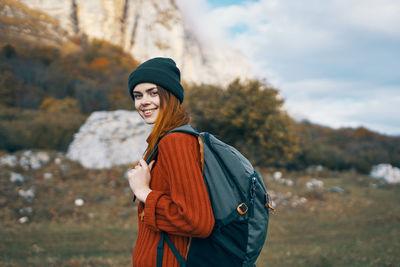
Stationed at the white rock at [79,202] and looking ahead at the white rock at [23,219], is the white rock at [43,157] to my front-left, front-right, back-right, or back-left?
back-right

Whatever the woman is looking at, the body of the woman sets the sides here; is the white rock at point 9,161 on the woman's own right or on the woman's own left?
on the woman's own right

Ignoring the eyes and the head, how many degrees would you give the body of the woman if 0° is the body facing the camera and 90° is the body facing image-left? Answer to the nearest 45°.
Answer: approximately 90°

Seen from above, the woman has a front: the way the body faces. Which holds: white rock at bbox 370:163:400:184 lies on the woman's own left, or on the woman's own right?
on the woman's own right

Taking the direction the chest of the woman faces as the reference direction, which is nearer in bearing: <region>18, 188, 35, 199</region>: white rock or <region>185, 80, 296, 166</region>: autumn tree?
the white rock

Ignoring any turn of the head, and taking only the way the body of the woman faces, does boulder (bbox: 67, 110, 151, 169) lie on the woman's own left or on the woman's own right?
on the woman's own right

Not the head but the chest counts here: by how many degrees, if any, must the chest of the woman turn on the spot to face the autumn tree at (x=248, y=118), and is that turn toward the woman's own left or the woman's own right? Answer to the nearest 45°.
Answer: approximately 90° to the woman's own right

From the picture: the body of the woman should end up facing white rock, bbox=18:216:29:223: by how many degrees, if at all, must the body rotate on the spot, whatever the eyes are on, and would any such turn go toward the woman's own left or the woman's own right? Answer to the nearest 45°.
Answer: approximately 45° to the woman's own right

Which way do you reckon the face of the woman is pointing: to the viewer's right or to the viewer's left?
to the viewer's left
